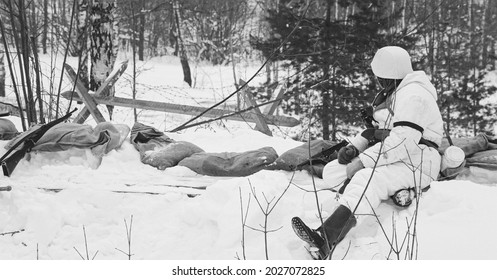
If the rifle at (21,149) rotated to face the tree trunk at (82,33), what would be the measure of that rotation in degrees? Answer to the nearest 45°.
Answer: approximately 45° to its left

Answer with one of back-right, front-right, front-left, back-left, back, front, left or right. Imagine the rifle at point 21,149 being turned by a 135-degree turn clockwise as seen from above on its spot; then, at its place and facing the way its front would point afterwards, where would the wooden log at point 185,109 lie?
back-left

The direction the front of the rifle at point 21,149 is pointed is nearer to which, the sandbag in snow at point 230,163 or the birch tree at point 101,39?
the birch tree

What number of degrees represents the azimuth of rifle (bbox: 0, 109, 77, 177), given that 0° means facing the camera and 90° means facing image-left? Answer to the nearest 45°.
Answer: approximately 225°

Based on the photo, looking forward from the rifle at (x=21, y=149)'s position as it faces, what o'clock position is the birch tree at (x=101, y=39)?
The birch tree is roughly at 11 o'clock from the rifle.

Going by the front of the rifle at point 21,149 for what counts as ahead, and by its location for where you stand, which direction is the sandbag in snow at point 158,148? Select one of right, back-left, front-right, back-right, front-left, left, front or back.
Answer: front-right
